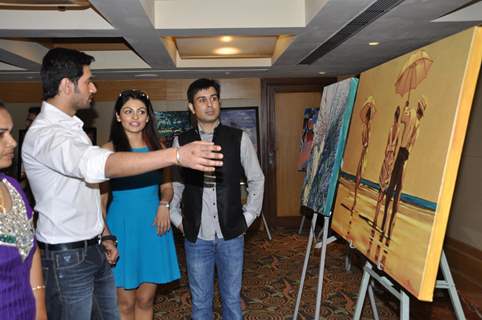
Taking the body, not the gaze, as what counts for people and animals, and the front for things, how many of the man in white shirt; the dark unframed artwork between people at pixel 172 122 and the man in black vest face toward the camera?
2

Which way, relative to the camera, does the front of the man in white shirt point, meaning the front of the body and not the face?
to the viewer's right

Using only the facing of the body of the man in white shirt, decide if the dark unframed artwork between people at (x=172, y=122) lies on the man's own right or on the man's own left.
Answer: on the man's own left

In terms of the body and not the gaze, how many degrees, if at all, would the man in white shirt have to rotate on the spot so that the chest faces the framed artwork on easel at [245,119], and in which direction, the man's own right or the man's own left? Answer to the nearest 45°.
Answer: approximately 45° to the man's own left

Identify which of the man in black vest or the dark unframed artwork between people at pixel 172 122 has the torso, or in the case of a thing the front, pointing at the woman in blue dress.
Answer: the dark unframed artwork between people

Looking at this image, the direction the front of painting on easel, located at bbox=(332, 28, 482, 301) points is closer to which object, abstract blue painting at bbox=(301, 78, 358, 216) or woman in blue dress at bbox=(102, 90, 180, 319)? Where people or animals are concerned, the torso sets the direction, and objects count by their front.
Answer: the woman in blue dress

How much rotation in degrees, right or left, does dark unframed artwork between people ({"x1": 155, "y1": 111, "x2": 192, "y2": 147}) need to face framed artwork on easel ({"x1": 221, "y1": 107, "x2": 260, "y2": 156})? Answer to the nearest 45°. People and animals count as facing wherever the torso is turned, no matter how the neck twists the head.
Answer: approximately 90° to its left

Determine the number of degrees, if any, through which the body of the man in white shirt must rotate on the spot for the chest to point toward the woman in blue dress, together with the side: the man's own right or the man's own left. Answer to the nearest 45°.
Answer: approximately 45° to the man's own left

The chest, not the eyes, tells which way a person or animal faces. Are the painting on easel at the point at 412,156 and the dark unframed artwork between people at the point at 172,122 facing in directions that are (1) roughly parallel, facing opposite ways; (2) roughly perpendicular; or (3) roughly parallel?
roughly perpendicular
